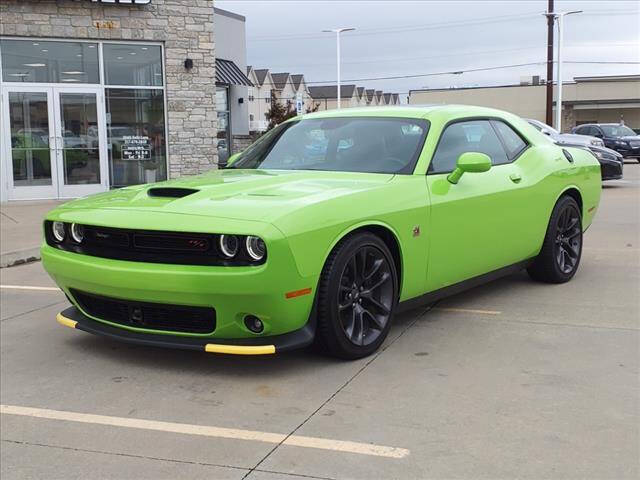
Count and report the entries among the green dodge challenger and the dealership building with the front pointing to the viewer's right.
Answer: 0

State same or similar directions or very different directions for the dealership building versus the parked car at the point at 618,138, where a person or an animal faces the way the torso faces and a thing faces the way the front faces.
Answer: same or similar directions

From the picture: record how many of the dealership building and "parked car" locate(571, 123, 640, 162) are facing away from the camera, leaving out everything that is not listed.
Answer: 0

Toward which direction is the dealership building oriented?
toward the camera

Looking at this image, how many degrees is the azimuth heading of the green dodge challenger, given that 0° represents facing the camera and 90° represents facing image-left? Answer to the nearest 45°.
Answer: approximately 45°

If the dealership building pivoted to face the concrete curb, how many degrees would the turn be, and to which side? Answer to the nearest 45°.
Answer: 0° — it already faces it

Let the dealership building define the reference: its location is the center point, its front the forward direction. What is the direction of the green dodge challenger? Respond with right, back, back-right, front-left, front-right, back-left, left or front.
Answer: front

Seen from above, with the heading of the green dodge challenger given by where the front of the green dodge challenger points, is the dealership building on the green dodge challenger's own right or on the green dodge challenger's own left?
on the green dodge challenger's own right

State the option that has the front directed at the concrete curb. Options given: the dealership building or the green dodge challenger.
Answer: the dealership building
